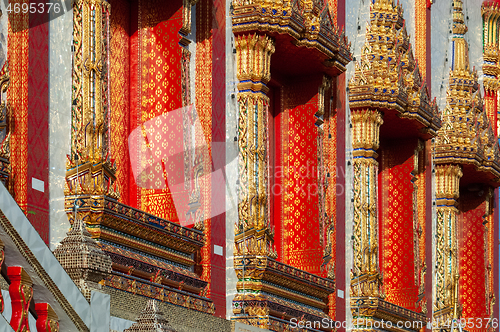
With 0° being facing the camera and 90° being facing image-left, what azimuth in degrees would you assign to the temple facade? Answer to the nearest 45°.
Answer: approximately 315°
